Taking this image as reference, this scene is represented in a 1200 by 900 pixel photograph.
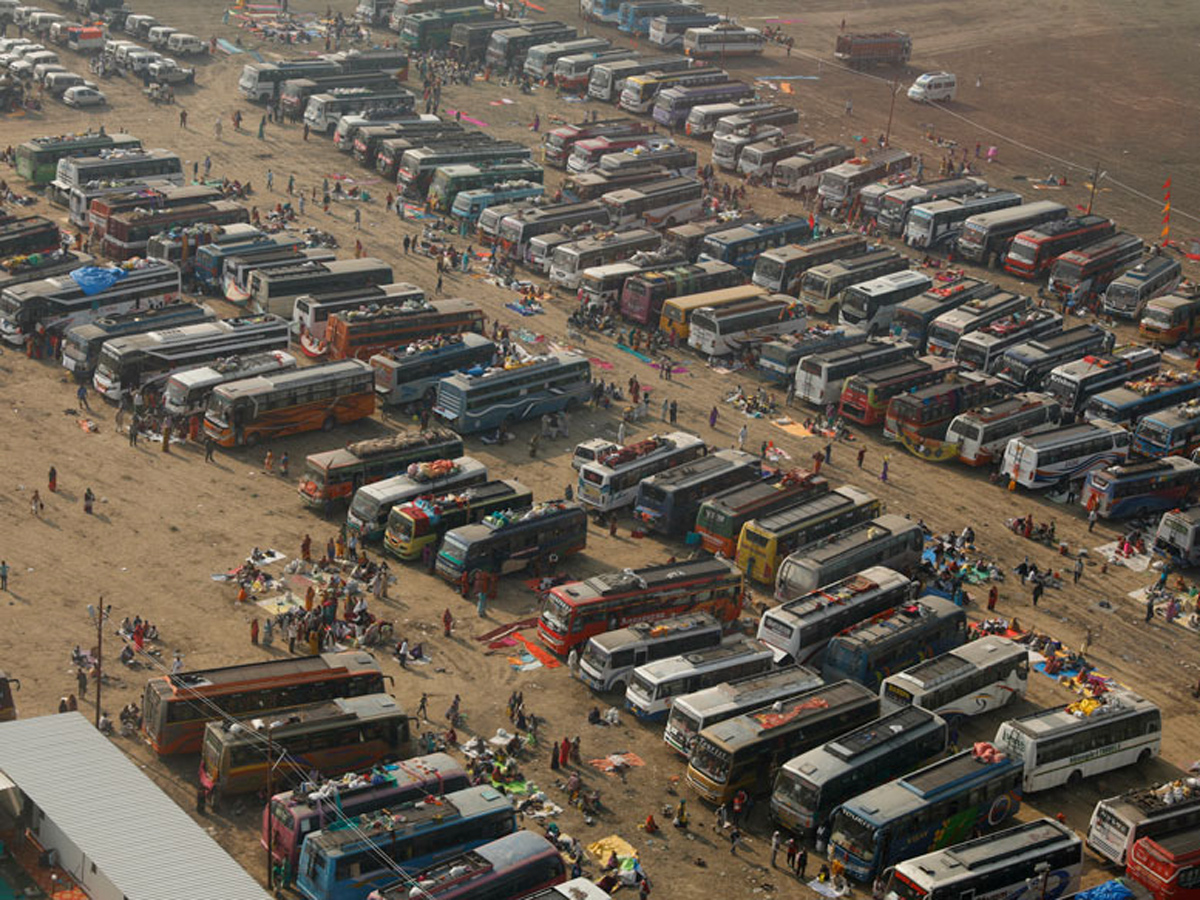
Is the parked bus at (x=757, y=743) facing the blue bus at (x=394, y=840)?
yes

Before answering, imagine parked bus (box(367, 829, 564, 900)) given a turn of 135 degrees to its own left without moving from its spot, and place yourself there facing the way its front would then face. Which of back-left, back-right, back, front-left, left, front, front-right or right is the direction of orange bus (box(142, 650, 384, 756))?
front-right

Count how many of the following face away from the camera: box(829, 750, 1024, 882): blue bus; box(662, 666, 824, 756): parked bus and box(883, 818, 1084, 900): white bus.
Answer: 0

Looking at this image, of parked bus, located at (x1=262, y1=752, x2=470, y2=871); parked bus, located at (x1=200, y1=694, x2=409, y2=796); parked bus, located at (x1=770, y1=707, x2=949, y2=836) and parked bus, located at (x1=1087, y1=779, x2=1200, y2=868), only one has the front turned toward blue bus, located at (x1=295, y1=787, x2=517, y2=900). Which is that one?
parked bus, located at (x1=770, y1=707, x2=949, y2=836)

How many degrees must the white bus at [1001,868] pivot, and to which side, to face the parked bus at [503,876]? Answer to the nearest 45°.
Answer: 0° — it already faces it

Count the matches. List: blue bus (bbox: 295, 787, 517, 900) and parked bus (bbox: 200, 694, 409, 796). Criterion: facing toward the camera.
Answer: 0

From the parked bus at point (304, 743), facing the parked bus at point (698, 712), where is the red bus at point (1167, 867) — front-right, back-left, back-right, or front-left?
front-right

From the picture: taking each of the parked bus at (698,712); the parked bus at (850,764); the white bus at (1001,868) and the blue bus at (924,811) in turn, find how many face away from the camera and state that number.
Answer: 0

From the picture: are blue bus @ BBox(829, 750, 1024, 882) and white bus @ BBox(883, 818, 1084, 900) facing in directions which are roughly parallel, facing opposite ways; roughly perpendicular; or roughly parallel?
roughly parallel

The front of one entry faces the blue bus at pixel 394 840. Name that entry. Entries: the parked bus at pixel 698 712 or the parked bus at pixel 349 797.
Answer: the parked bus at pixel 698 712

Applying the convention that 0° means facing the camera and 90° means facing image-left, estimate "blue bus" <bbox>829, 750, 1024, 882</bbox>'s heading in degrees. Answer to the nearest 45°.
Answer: approximately 45°

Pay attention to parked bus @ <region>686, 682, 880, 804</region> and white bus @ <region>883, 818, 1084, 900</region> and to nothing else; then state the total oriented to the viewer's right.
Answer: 0

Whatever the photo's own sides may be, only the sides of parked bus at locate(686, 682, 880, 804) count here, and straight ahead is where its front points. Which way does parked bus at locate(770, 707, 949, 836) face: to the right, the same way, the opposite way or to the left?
the same way

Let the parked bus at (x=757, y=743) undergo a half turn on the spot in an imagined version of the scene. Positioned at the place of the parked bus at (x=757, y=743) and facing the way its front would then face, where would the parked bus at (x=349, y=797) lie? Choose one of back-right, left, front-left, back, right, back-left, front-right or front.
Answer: back

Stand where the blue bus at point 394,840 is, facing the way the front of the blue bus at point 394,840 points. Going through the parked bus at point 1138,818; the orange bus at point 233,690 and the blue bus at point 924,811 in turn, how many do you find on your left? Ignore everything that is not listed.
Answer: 1
